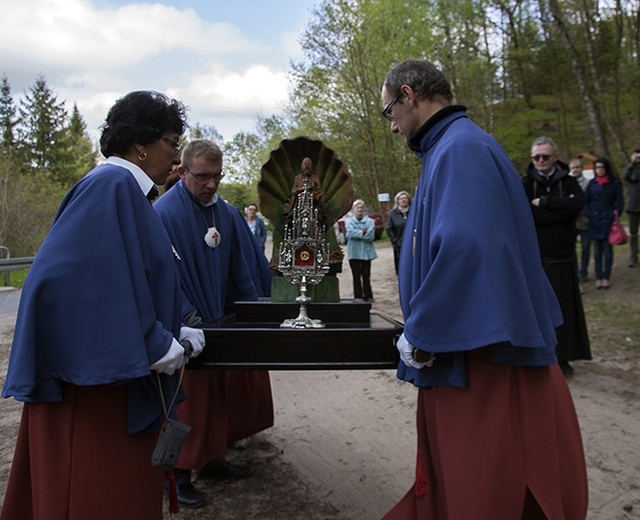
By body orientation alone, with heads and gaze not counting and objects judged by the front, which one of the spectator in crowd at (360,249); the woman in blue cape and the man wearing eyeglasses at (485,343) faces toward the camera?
the spectator in crowd

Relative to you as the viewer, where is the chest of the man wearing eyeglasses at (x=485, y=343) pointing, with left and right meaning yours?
facing to the left of the viewer

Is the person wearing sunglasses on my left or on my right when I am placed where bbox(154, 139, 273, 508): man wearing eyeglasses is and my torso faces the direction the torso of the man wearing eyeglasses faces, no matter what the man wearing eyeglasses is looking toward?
on my left

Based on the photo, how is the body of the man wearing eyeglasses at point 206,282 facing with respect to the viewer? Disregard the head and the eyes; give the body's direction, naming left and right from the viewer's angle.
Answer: facing the viewer and to the right of the viewer

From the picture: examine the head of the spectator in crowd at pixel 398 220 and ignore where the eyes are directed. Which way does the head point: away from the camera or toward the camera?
toward the camera

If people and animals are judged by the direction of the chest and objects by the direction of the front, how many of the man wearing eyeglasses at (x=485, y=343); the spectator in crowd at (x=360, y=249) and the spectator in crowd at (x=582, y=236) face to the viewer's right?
0

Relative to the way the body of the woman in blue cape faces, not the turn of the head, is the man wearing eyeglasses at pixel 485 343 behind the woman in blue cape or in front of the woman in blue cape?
in front

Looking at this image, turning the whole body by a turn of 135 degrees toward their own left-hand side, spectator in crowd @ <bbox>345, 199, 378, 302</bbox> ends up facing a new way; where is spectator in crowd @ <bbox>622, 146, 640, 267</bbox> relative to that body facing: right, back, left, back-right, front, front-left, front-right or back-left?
front-right

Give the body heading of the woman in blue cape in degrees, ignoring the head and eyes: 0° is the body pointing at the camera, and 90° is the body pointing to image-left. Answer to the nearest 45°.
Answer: approximately 270°

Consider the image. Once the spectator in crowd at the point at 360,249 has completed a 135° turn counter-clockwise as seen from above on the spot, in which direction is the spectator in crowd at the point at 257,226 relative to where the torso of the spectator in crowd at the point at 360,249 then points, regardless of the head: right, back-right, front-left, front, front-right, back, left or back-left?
left

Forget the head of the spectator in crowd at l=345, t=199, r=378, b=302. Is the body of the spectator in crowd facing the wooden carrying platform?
yes

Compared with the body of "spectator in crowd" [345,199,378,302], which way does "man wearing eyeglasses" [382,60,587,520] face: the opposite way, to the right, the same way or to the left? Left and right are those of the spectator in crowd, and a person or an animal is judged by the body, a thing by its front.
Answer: to the right

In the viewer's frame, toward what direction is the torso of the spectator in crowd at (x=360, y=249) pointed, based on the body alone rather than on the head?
toward the camera

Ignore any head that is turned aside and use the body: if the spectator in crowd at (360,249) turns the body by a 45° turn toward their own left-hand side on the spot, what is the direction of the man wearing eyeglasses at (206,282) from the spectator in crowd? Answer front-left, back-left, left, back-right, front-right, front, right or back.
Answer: front-right

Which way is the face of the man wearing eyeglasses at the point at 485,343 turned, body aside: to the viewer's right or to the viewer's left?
to the viewer's left

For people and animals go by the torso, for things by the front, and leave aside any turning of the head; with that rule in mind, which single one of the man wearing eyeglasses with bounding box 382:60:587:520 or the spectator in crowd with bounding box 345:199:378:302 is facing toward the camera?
the spectator in crowd
